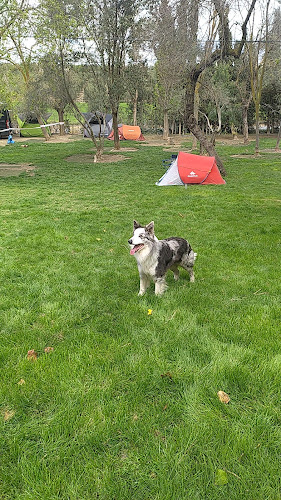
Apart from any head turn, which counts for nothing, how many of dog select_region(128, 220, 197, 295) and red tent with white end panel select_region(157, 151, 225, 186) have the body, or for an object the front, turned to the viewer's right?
0

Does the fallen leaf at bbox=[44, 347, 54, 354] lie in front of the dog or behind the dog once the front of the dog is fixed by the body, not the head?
in front

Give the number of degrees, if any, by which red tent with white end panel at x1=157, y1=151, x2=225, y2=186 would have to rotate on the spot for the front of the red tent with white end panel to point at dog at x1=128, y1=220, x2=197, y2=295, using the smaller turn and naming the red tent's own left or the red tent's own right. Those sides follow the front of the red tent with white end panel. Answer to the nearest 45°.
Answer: approximately 90° to the red tent's own left

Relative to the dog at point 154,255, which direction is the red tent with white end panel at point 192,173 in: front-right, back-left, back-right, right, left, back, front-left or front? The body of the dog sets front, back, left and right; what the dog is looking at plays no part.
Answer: back-right

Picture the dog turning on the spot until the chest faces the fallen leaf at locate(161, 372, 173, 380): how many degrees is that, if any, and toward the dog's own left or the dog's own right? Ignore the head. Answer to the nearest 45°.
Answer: approximately 45° to the dog's own left

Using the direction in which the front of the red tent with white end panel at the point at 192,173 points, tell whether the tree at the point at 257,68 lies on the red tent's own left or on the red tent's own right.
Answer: on the red tent's own right

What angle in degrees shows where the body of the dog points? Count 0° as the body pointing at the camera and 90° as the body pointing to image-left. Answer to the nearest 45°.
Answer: approximately 45°

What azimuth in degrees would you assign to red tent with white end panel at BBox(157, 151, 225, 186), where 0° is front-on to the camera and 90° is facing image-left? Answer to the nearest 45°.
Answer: approximately 90°

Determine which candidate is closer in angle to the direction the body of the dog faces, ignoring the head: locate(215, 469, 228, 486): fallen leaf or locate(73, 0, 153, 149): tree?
the fallen leaf

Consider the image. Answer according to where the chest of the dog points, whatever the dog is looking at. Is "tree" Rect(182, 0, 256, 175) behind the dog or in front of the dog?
behind
